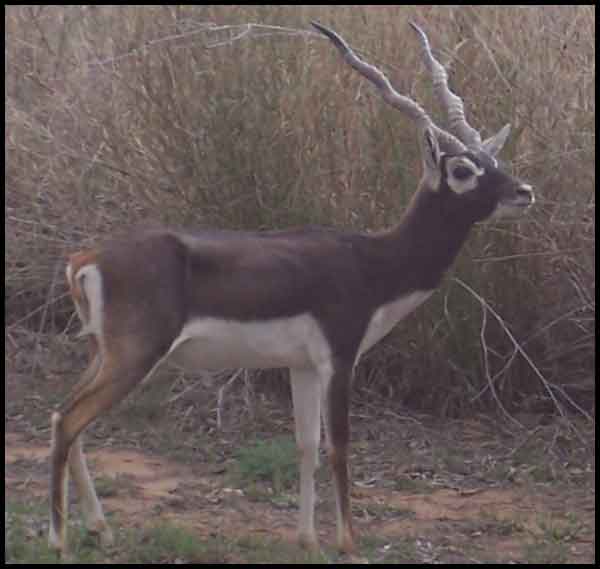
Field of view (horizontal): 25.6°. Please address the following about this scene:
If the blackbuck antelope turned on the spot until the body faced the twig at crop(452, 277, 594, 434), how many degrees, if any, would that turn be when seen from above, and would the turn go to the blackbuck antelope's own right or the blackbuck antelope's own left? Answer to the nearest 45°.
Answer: approximately 45° to the blackbuck antelope's own left

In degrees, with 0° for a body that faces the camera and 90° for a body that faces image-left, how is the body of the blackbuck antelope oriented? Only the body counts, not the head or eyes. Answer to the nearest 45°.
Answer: approximately 270°
